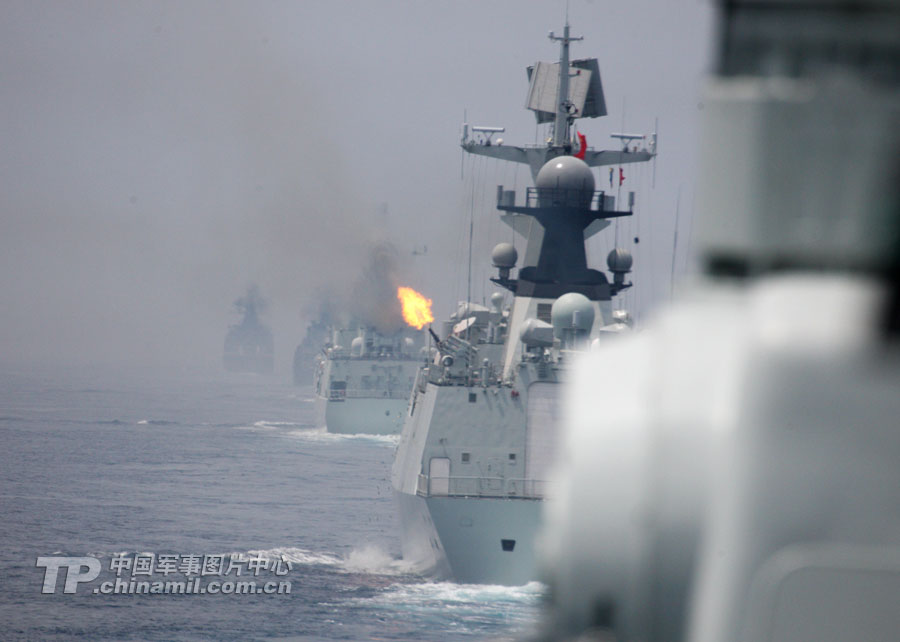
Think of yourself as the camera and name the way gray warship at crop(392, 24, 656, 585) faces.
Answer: facing away from the viewer

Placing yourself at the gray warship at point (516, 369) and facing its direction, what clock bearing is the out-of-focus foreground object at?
The out-of-focus foreground object is roughly at 6 o'clock from the gray warship.
